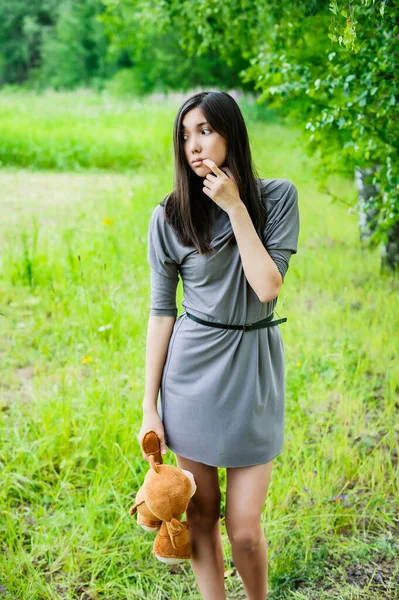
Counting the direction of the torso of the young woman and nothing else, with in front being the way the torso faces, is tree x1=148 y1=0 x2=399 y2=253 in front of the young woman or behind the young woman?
behind

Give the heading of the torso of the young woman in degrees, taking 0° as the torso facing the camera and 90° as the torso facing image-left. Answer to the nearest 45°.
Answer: approximately 0°
